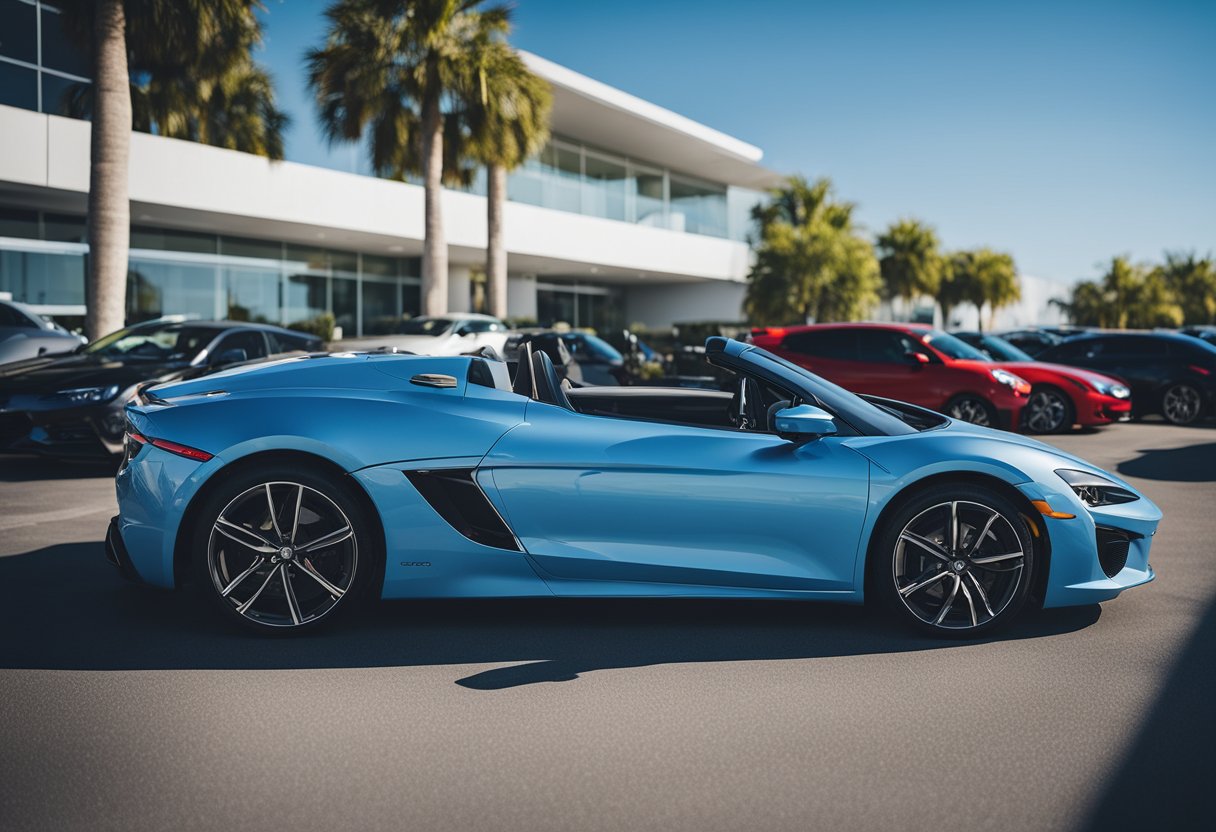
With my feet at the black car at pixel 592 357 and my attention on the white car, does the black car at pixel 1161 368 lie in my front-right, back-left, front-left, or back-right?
back-right

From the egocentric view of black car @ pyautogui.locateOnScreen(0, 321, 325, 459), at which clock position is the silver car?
The silver car is roughly at 4 o'clock from the black car.

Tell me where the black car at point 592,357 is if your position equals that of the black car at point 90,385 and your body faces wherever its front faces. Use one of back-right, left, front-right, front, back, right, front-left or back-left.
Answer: back

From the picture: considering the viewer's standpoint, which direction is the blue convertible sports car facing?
facing to the right of the viewer

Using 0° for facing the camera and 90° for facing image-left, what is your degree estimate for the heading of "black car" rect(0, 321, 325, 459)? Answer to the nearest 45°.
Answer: approximately 45°

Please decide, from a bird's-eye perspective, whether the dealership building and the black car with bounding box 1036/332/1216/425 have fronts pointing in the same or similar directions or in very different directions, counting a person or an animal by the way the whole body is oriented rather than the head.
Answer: very different directions
